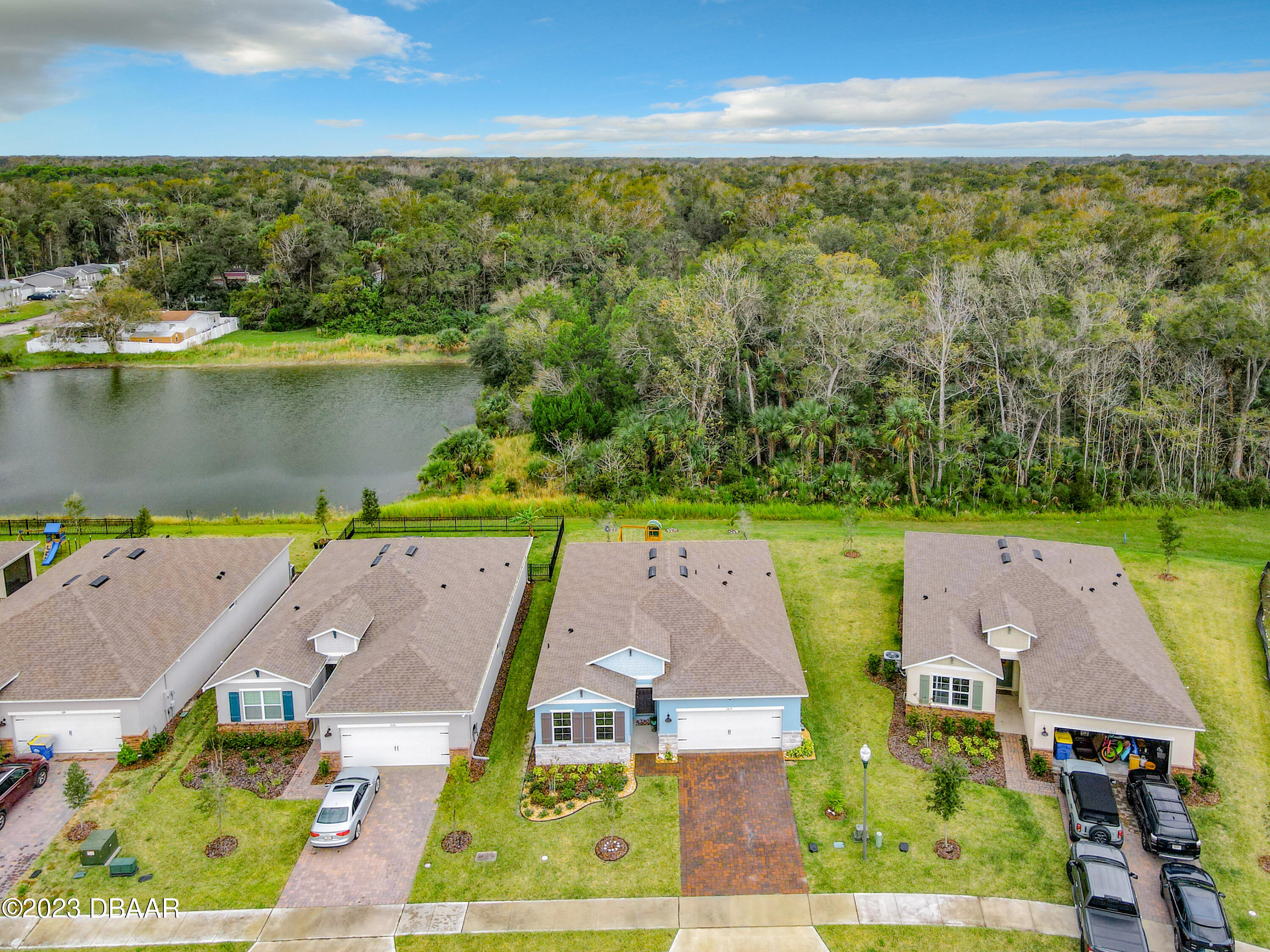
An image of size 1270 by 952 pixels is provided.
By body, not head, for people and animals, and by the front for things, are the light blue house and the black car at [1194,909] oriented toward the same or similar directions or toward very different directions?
very different directions

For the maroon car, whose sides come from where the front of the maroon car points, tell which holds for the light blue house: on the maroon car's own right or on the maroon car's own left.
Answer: on the maroon car's own right

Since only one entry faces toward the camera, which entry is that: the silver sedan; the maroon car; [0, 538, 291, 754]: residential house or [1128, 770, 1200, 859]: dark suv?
the residential house

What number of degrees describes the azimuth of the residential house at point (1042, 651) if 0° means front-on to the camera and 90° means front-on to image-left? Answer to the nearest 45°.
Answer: approximately 0°

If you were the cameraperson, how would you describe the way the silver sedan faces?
facing away from the viewer and to the right of the viewer

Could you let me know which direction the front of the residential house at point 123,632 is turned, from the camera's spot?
facing the viewer

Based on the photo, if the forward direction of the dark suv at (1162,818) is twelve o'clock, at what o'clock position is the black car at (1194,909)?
The black car is roughly at 7 o'clock from the dark suv.

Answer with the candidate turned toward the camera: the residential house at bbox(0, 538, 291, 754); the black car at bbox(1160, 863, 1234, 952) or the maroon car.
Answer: the residential house

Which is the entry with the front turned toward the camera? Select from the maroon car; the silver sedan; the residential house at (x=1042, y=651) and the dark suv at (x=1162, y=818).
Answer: the residential house

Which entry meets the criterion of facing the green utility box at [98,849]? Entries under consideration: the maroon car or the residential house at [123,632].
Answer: the residential house

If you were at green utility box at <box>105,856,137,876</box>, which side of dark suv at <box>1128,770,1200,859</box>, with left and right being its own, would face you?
left

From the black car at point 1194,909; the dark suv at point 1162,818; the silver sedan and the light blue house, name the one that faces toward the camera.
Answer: the light blue house
